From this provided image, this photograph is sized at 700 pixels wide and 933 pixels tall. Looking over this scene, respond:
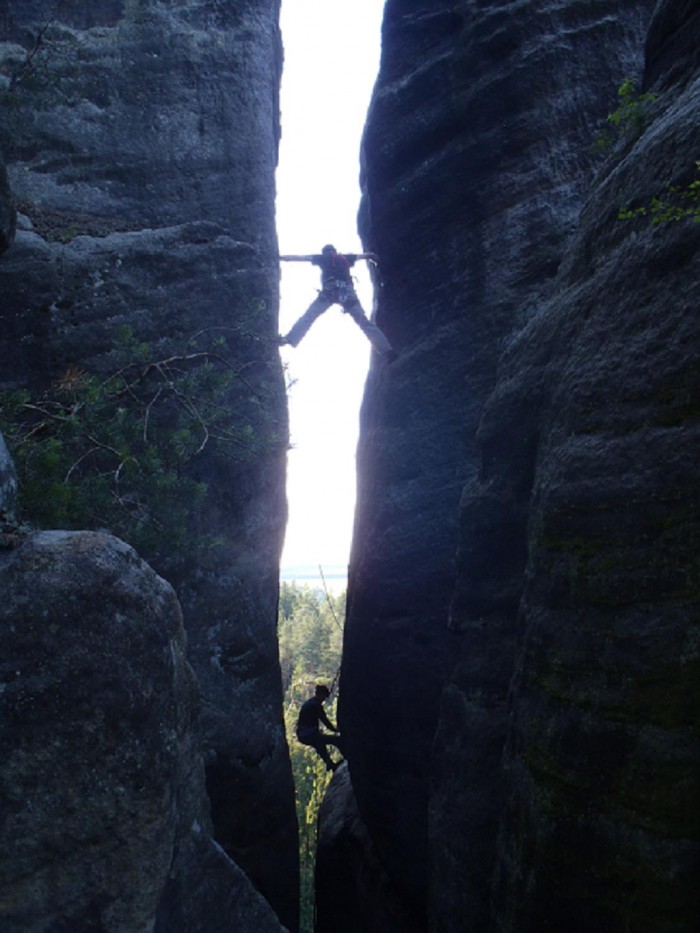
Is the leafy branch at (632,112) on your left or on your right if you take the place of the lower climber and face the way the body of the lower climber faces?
on your right

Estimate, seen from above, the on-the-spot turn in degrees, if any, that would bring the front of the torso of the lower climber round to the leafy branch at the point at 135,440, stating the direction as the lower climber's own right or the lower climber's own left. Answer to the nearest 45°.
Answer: approximately 135° to the lower climber's own right

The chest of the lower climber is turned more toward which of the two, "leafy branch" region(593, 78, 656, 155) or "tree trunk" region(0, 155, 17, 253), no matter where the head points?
the leafy branch

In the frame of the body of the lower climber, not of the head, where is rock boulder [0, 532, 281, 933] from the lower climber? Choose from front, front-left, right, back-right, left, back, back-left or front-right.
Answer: right

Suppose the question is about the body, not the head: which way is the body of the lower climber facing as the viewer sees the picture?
to the viewer's right

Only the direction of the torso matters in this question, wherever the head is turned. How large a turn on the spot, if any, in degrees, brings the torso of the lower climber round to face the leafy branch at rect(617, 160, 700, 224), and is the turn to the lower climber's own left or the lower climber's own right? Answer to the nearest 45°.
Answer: approximately 90° to the lower climber's own right

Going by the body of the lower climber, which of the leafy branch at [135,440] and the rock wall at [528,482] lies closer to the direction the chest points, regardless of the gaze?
the rock wall
